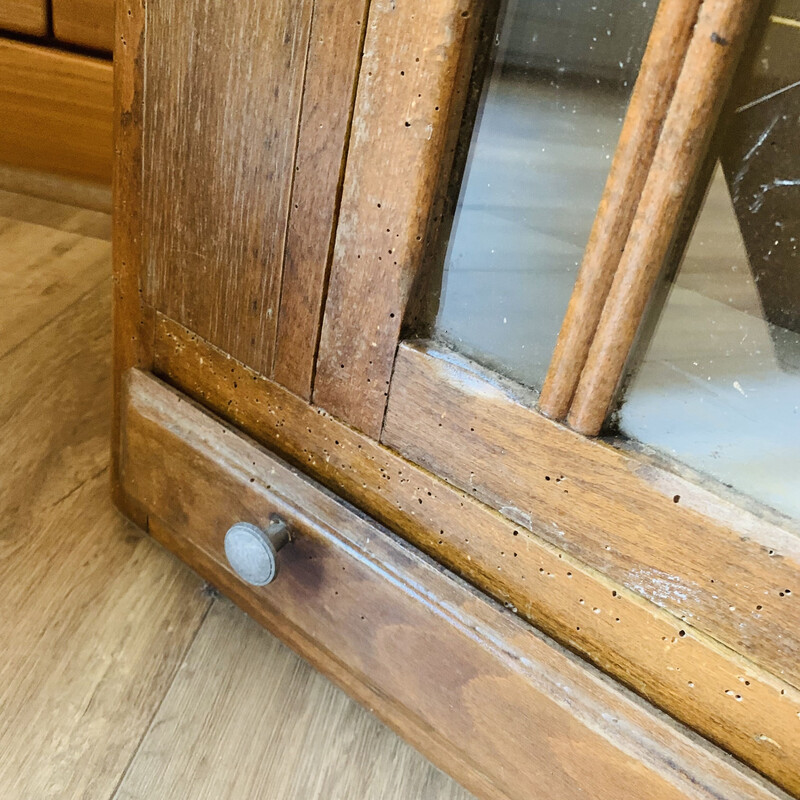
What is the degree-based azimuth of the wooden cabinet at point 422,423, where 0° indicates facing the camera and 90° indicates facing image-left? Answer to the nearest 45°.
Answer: approximately 45°

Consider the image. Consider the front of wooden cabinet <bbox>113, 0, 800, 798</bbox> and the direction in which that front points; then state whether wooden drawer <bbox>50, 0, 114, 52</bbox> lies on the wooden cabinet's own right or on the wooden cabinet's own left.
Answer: on the wooden cabinet's own right
